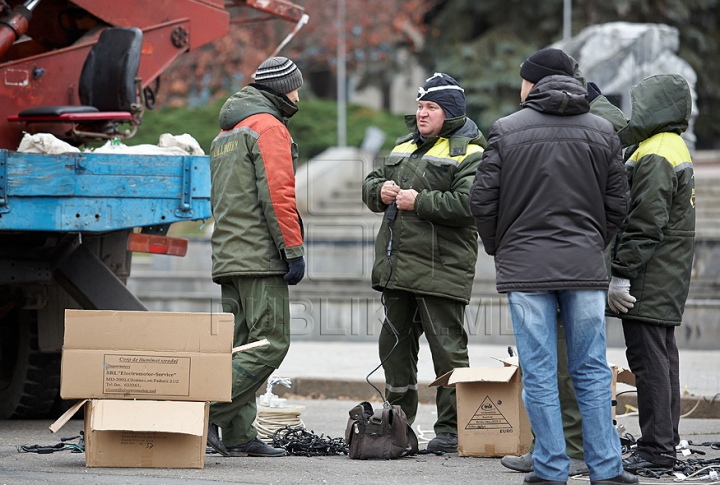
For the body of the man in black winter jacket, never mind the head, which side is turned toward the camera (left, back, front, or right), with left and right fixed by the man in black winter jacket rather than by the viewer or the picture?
back

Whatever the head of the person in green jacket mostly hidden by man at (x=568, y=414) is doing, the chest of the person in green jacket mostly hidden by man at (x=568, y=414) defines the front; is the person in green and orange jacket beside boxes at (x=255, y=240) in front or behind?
in front

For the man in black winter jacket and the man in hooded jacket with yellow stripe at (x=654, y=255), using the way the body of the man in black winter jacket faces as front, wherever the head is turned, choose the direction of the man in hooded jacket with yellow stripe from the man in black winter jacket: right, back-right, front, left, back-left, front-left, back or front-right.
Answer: front-right

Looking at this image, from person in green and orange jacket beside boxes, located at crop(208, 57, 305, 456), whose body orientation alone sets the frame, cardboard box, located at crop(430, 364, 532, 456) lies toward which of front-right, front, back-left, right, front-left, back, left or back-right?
front-right

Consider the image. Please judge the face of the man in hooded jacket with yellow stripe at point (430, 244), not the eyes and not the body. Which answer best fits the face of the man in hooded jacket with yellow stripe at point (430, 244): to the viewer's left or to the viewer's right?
to the viewer's left
